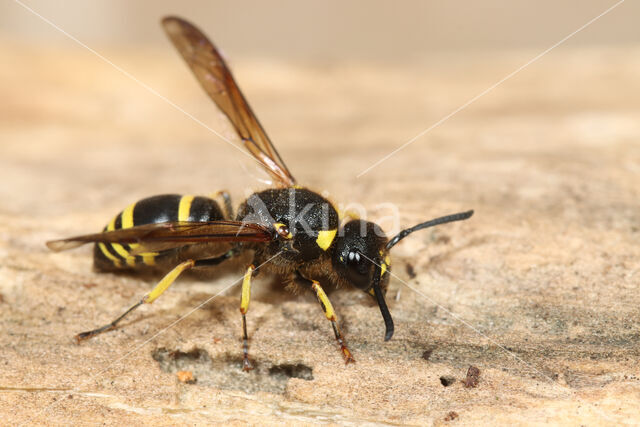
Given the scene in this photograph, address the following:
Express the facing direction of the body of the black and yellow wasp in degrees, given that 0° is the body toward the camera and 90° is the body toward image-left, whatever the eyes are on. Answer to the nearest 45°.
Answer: approximately 270°
